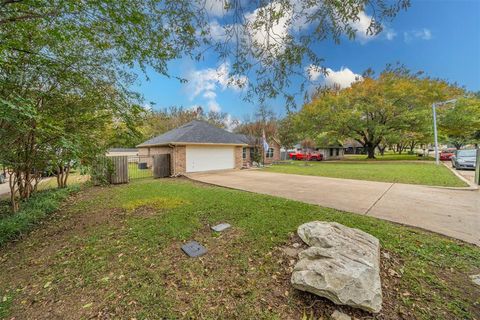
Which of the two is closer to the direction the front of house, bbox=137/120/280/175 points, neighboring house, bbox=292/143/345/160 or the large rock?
the large rock

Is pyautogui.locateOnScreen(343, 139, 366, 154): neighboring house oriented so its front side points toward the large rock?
yes

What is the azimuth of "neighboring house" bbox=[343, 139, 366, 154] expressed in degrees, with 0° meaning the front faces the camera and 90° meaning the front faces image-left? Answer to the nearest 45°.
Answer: approximately 0°

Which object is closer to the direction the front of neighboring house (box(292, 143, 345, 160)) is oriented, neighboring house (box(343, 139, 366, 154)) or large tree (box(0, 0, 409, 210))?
the large tree

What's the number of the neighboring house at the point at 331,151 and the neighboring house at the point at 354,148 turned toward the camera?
2
